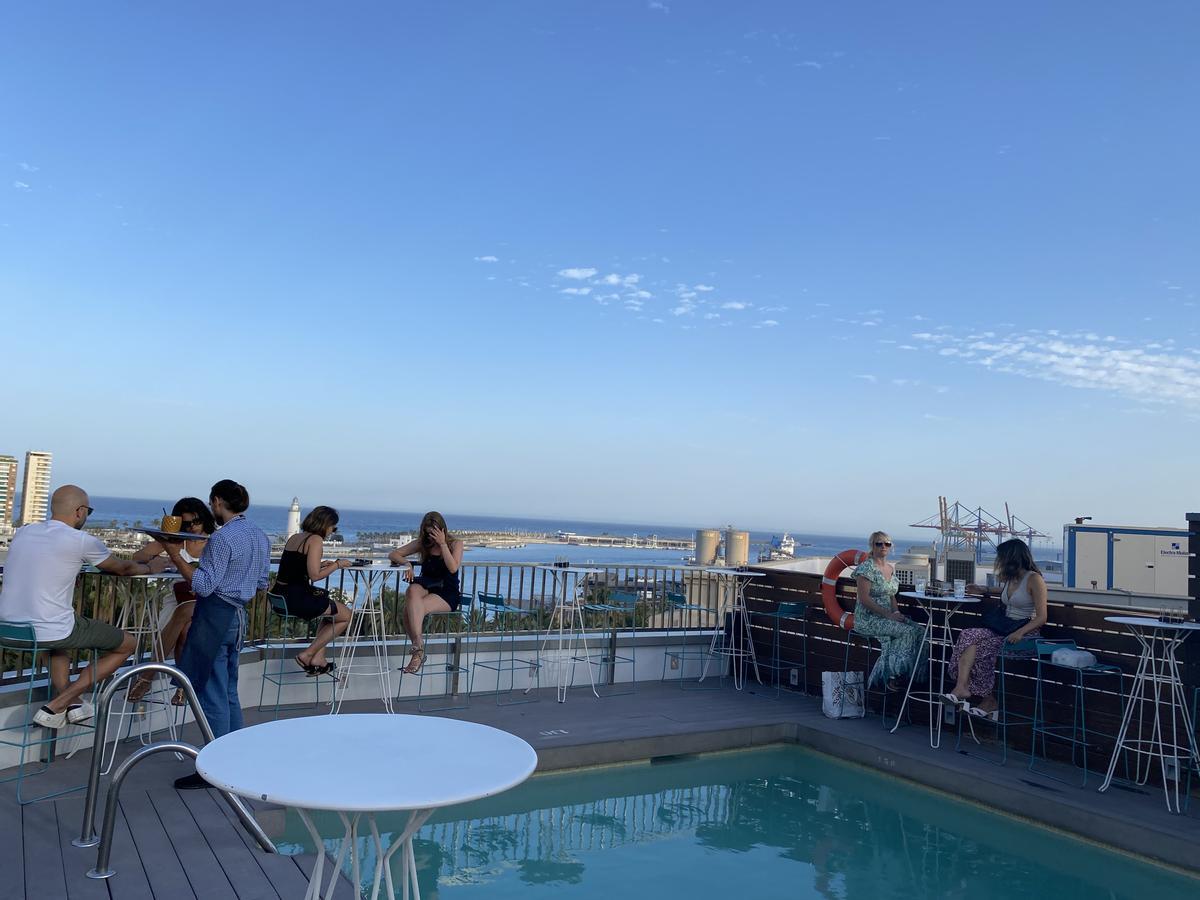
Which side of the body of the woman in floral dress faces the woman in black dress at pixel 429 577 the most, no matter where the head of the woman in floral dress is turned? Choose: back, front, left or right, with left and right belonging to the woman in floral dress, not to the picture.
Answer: right

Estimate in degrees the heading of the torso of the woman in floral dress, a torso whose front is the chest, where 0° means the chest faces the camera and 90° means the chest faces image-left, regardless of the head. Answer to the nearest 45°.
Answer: approximately 315°

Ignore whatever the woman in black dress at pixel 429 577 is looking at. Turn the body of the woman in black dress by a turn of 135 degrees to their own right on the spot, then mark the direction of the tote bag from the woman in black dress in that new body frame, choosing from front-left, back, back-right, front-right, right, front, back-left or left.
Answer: right
